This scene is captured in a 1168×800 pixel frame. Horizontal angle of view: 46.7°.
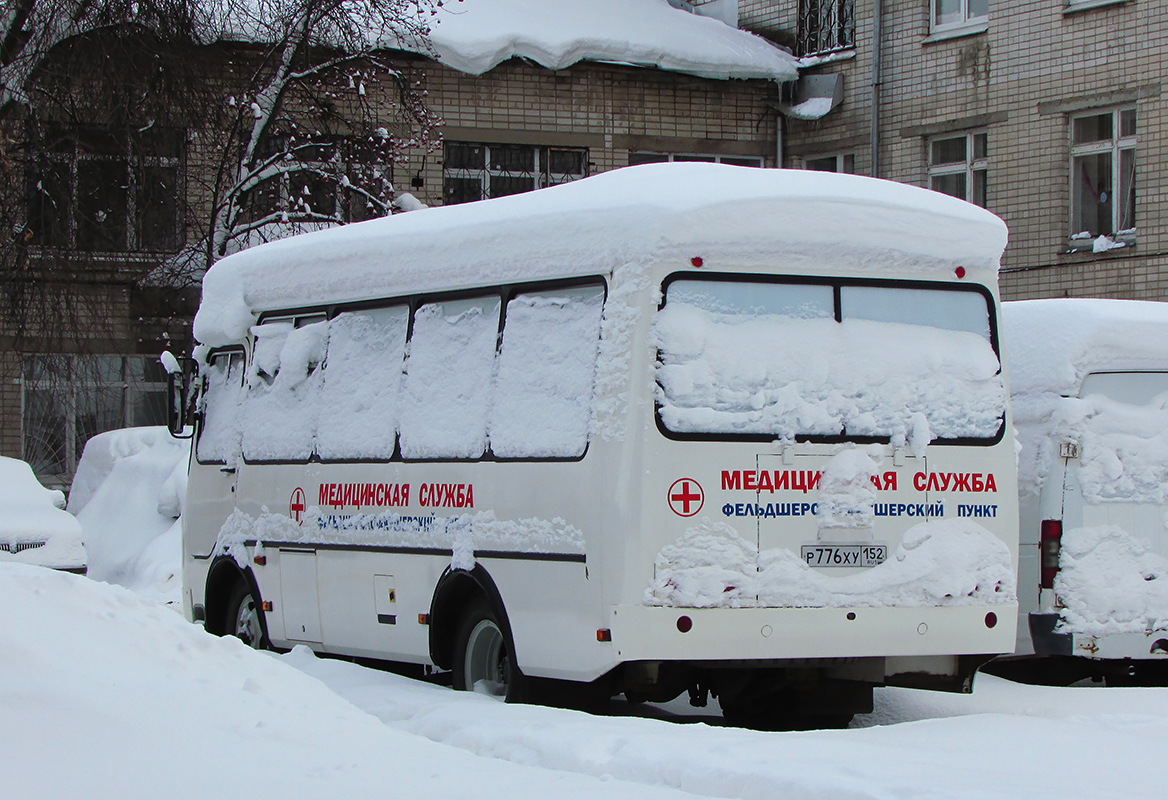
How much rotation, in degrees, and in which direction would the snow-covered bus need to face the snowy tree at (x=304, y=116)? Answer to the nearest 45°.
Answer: approximately 45° to its right

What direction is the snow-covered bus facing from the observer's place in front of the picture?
facing away from the viewer and to the left of the viewer

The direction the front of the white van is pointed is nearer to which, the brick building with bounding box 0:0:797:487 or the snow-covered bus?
the brick building

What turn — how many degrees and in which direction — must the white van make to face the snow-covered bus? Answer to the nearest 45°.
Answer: approximately 135° to its left

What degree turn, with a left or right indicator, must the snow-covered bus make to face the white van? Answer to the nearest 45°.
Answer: approximately 90° to its right

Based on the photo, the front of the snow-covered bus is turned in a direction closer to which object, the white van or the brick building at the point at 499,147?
the brick building

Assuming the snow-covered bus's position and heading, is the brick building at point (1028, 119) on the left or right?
on its right

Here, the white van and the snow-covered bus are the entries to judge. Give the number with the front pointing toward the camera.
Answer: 0

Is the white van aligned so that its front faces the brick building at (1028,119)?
yes

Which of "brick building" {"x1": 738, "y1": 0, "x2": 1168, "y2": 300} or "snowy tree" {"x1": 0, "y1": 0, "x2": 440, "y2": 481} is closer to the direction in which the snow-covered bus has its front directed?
the snowy tree

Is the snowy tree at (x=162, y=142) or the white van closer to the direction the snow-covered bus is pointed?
the snowy tree

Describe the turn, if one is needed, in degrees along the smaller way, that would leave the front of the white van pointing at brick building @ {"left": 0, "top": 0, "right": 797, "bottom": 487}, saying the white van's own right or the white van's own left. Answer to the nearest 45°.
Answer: approximately 45° to the white van's own left

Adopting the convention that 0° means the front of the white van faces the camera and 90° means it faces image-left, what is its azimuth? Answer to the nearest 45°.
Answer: approximately 180°
